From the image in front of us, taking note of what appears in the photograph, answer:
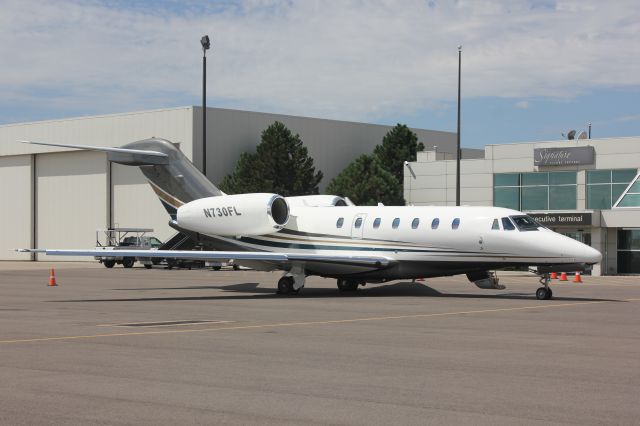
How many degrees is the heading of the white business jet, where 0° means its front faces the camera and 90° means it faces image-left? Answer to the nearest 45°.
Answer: approximately 315°
